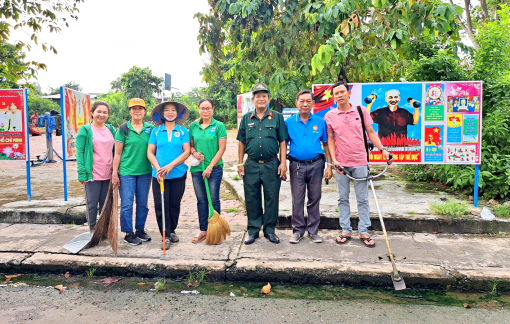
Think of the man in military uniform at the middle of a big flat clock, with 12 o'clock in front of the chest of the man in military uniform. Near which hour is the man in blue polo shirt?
The man in blue polo shirt is roughly at 9 o'clock from the man in military uniform.

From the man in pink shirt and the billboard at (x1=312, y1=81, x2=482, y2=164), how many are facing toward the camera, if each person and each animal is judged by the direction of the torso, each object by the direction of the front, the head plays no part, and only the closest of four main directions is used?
2

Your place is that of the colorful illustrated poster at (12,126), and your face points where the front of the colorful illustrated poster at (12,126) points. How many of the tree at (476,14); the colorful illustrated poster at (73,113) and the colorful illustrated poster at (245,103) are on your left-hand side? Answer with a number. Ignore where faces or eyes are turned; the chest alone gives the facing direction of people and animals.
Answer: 3

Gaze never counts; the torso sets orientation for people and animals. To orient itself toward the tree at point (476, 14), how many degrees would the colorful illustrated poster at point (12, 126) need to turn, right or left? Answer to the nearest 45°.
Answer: approximately 90° to its left
